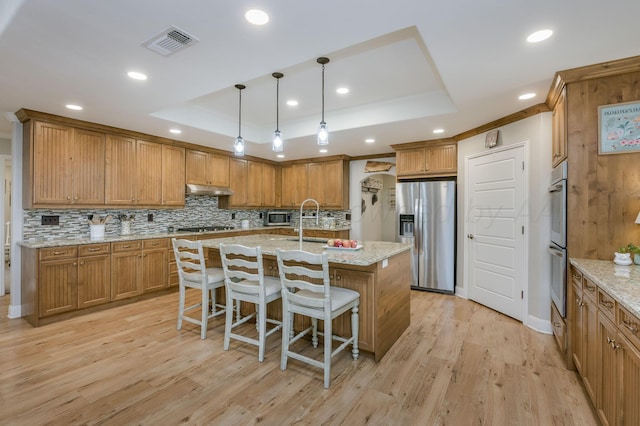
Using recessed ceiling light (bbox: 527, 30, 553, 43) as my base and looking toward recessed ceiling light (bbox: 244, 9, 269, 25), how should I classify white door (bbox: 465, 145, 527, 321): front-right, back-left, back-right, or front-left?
back-right

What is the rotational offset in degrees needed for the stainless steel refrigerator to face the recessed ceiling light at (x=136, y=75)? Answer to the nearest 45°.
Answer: approximately 45° to its right

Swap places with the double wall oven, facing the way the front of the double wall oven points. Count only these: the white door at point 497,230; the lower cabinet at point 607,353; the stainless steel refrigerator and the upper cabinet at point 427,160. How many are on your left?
1

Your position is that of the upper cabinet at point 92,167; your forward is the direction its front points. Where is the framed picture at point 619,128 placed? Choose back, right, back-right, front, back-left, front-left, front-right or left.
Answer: front

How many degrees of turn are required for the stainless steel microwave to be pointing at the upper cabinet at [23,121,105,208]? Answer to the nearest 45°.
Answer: approximately 45° to its right

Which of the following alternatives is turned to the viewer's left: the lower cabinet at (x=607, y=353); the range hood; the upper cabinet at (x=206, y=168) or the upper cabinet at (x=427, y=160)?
the lower cabinet

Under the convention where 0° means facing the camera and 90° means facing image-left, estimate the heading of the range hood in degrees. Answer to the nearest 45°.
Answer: approximately 315°

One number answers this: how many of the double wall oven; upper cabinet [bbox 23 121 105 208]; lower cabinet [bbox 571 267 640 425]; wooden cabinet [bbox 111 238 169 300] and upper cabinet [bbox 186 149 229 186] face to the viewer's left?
2

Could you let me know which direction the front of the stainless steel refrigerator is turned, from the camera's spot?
facing the viewer

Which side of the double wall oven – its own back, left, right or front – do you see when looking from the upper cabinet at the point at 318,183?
front
